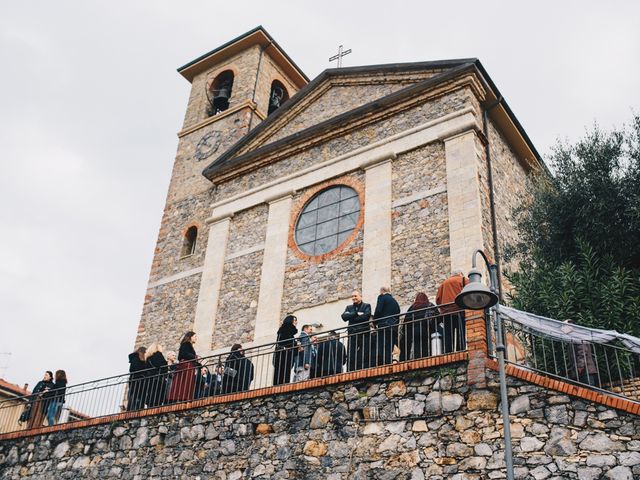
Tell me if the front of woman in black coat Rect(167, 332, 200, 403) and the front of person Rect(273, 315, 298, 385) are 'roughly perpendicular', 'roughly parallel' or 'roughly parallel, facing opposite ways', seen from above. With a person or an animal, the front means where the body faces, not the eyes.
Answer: roughly parallel
